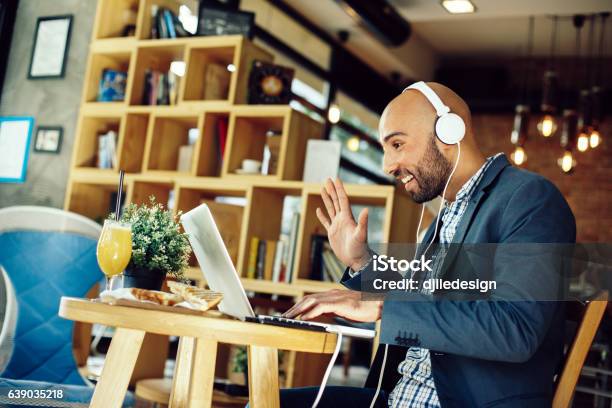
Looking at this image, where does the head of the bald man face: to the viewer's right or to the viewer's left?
to the viewer's left

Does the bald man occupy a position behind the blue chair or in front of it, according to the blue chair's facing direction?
in front

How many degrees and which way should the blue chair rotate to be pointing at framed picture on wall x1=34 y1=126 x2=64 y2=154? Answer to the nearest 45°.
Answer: approximately 135° to its left

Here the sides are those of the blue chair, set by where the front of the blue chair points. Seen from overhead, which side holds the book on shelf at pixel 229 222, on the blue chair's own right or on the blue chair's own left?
on the blue chair's own left

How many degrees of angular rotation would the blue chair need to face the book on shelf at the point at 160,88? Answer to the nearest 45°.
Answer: approximately 135° to its left

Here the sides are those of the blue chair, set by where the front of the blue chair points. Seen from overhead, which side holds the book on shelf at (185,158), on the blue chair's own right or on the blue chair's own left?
on the blue chair's own left

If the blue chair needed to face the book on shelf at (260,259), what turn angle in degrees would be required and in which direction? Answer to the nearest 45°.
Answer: approximately 90° to its left

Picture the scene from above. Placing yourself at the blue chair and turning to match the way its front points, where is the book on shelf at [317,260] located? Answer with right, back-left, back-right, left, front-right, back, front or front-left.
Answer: left

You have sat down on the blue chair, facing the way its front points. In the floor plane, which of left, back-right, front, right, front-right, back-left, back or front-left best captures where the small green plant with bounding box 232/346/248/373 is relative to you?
left

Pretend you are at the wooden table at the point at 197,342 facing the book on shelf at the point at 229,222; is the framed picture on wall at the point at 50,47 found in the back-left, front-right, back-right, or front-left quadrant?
front-left

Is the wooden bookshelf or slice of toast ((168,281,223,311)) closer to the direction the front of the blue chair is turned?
the slice of toast

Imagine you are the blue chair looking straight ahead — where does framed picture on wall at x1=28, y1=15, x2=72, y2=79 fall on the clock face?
The framed picture on wall is roughly at 7 o'clock from the blue chair.

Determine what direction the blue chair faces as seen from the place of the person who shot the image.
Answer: facing the viewer and to the right of the viewer

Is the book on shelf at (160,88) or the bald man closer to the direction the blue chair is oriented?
the bald man

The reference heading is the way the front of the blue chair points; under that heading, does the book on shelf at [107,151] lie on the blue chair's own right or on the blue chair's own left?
on the blue chair's own left

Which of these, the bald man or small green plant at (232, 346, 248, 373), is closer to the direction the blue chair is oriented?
the bald man
